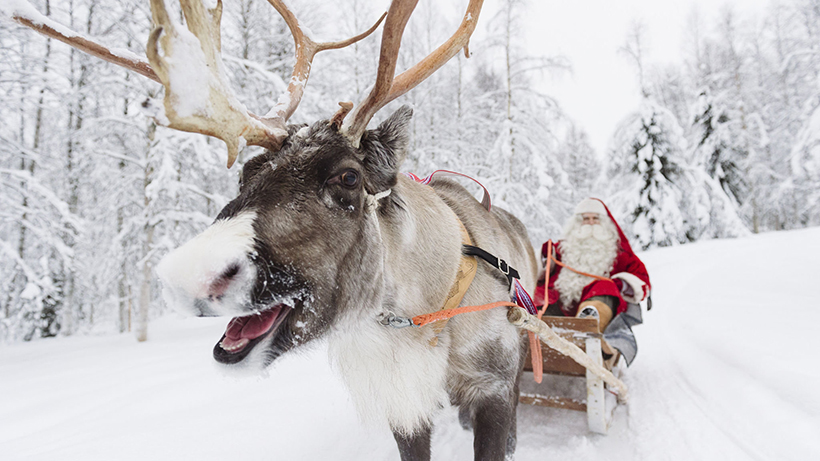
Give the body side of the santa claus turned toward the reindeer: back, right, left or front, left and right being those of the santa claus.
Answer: front

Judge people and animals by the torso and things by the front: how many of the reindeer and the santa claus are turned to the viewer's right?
0

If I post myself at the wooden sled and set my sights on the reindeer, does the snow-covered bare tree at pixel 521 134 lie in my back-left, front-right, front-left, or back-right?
back-right

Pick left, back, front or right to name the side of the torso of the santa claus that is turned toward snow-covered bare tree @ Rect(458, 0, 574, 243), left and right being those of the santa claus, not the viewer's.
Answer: back

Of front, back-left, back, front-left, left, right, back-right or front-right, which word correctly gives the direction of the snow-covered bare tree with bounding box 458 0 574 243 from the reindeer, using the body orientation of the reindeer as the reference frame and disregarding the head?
back

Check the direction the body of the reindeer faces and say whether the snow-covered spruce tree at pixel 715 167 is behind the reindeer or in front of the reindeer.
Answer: behind

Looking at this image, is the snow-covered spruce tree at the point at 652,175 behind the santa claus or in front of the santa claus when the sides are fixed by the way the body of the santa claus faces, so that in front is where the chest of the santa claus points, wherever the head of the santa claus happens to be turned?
behind

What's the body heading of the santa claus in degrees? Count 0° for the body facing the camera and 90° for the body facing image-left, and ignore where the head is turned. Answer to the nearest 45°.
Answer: approximately 0°

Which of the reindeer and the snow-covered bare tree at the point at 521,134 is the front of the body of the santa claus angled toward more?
the reindeer
